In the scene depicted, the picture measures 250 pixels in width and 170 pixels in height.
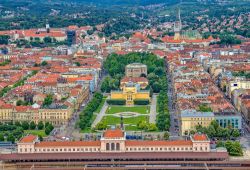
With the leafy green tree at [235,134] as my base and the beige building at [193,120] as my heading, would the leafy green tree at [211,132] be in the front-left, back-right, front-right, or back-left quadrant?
front-left

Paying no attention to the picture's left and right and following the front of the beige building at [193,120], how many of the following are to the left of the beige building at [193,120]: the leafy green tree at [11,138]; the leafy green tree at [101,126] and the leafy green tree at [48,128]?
0

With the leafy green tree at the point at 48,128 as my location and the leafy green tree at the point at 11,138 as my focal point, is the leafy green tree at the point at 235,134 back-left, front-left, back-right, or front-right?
back-left

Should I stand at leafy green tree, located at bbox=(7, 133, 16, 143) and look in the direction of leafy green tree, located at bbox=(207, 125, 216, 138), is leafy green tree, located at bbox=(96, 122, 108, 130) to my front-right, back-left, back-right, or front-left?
front-left
